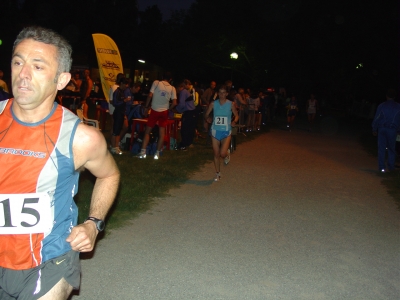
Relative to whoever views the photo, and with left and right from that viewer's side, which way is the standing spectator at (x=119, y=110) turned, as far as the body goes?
facing to the right of the viewer

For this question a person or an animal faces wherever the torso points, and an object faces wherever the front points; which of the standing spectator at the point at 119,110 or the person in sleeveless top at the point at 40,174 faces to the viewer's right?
the standing spectator

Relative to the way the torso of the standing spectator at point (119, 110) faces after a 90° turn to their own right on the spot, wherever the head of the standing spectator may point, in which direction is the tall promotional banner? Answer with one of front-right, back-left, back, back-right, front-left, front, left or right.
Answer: back

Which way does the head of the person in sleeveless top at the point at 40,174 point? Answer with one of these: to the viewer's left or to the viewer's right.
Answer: to the viewer's left

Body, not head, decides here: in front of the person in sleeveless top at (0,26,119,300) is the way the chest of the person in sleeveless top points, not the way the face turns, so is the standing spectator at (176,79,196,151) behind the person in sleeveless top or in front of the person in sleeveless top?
behind

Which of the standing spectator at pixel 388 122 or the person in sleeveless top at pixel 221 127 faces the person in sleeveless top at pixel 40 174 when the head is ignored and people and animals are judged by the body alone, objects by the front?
the person in sleeveless top at pixel 221 127

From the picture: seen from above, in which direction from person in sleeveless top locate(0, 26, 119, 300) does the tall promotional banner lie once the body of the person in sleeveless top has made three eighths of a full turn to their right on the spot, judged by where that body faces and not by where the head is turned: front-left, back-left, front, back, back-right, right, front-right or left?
front

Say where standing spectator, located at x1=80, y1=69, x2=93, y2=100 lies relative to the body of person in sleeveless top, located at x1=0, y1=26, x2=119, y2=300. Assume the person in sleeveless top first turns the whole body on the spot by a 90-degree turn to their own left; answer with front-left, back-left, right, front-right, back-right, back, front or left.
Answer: back-left

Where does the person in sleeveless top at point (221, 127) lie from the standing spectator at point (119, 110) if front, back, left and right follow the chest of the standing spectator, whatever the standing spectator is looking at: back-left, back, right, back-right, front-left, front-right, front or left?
front-right
